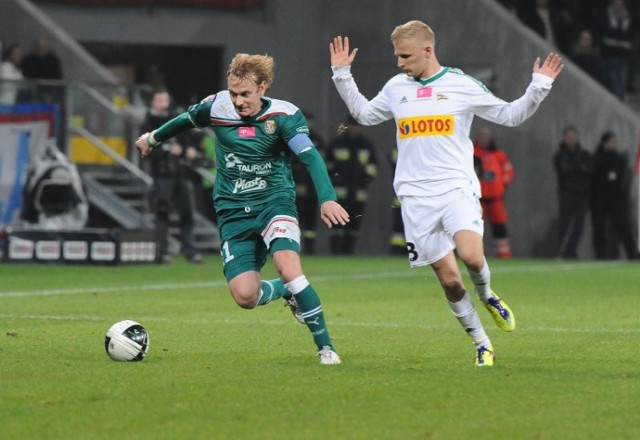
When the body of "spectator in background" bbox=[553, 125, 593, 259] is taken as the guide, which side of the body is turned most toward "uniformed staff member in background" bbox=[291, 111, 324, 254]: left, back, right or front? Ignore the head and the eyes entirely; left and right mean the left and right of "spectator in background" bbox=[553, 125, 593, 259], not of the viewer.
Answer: right

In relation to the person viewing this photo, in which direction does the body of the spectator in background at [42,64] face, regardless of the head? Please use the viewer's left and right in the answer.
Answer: facing the viewer

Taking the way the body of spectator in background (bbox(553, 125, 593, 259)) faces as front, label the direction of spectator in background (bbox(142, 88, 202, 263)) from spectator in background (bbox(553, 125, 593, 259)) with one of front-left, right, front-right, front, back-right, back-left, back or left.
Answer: front-right

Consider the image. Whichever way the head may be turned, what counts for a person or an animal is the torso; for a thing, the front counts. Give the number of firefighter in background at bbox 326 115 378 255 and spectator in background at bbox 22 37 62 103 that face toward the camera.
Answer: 2

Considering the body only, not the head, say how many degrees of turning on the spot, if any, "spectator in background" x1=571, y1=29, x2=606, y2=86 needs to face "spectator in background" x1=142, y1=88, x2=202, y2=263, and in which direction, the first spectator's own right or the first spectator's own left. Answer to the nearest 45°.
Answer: approximately 45° to the first spectator's own right

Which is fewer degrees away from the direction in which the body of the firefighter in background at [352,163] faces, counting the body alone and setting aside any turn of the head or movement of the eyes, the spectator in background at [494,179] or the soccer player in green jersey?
the soccer player in green jersey

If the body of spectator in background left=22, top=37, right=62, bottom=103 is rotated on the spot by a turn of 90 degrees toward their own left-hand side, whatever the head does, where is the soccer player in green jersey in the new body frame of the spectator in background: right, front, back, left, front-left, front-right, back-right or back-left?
right

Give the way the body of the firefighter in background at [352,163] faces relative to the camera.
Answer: toward the camera

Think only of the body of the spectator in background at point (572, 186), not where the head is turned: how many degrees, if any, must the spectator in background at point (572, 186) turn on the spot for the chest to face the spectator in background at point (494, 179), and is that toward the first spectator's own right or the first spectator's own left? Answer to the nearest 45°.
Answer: approximately 90° to the first spectator's own right

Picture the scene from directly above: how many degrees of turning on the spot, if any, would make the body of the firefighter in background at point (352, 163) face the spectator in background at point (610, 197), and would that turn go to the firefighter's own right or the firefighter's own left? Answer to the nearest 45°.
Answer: approximately 90° to the firefighter's own left

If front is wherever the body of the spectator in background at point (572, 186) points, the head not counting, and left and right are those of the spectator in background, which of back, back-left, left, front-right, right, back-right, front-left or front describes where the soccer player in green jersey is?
front

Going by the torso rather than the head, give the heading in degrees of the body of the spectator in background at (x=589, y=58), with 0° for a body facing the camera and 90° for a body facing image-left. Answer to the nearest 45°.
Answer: approximately 0°

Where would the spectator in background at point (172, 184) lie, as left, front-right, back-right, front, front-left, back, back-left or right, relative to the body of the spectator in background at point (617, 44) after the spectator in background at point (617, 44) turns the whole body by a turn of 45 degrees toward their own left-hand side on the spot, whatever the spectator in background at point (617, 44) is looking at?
right

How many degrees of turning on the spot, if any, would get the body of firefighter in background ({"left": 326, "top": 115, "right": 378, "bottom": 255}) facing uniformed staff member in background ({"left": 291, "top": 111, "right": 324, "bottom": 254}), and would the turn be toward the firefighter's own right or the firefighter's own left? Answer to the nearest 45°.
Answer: approximately 135° to the firefighter's own right
